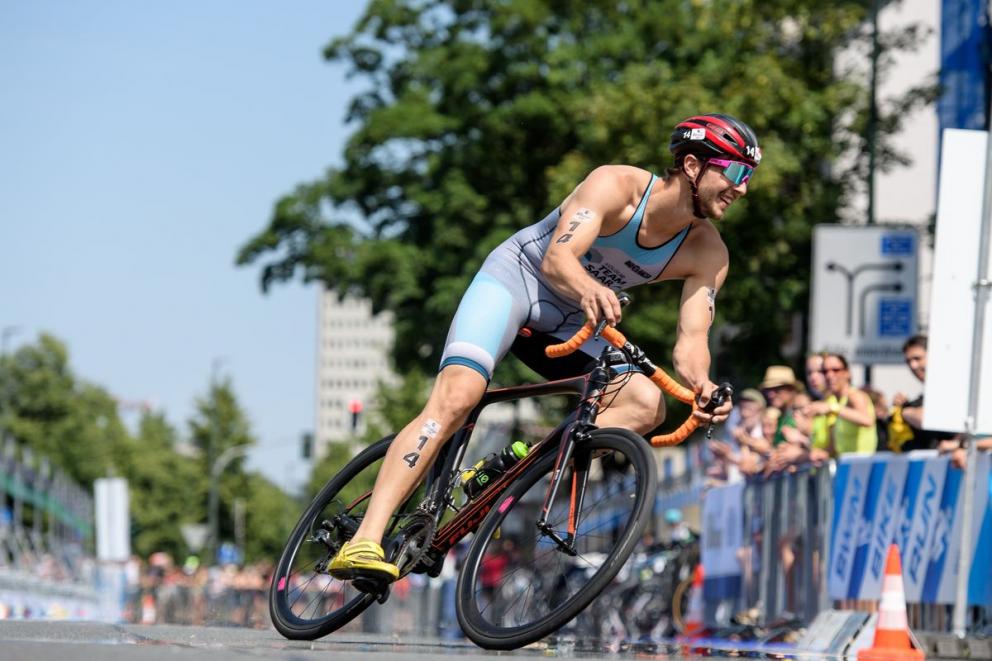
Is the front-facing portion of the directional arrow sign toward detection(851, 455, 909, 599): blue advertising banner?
yes

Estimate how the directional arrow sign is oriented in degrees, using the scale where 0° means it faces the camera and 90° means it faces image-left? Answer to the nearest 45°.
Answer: approximately 0°

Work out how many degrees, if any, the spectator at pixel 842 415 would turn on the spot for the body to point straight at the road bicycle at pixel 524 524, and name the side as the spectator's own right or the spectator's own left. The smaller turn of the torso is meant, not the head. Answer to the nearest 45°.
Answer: approximately 45° to the spectator's own left

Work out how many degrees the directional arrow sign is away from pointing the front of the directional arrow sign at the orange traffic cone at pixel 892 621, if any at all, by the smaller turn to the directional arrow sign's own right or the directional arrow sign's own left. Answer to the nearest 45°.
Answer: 0° — it already faces it

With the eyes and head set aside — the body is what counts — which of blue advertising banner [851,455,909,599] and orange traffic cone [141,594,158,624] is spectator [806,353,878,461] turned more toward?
the blue advertising banner

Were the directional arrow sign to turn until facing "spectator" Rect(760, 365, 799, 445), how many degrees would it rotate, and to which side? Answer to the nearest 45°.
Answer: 0° — it already faces them

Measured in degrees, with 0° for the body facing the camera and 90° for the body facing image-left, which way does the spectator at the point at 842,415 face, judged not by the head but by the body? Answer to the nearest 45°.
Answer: approximately 45°

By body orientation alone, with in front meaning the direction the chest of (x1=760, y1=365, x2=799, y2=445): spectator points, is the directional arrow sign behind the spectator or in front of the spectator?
behind

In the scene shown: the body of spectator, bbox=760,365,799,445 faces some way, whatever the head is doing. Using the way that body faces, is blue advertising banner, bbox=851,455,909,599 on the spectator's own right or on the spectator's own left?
on the spectator's own left
